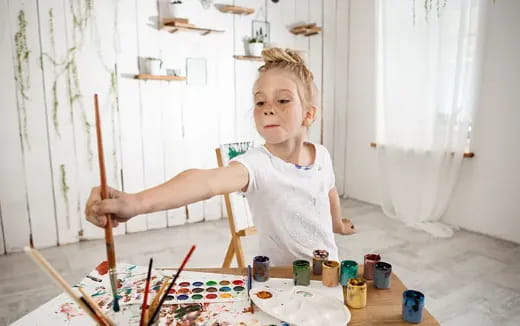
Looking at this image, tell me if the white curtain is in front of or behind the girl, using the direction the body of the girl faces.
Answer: behind

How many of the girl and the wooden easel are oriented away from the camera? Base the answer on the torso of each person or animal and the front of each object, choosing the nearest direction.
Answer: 0

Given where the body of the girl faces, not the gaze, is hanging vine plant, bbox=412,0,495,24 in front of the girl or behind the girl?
behind

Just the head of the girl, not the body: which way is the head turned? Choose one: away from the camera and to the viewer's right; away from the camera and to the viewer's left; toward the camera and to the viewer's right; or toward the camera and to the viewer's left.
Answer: toward the camera and to the viewer's left

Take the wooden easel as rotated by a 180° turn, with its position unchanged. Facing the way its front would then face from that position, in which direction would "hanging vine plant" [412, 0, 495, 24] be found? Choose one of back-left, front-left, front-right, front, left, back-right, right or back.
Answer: right

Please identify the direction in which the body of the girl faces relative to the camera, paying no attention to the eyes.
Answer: toward the camera

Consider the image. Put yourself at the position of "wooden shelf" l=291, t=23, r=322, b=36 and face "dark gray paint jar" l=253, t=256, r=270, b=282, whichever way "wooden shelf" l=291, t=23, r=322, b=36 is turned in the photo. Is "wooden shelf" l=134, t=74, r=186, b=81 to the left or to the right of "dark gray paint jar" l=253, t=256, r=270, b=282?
right

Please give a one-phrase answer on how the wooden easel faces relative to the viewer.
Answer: facing the viewer and to the right of the viewer

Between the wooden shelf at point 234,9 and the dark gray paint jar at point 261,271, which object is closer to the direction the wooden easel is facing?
the dark gray paint jar

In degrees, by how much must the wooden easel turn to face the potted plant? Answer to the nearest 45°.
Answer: approximately 135° to its left

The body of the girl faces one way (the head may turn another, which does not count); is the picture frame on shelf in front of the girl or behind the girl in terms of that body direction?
behind
